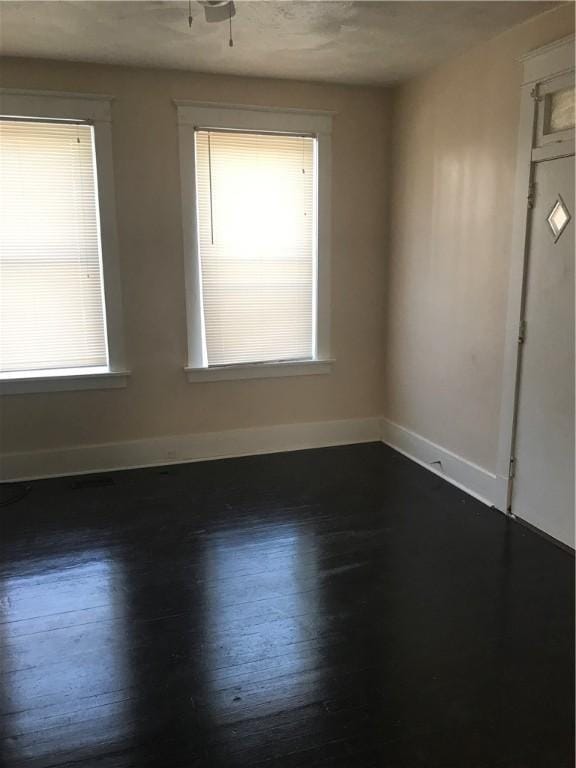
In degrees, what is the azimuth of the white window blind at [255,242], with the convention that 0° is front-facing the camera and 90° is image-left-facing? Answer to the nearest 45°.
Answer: approximately 0°

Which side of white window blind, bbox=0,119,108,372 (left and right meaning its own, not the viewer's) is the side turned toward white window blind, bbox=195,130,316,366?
left

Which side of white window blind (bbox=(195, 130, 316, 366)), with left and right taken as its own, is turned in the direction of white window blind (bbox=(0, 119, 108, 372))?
right

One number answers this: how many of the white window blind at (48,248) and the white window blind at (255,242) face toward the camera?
2

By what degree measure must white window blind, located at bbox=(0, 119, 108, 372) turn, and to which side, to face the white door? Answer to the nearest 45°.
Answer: approximately 45° to its left

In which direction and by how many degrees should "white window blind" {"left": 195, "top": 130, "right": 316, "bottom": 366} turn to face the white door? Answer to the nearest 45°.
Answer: approximately 45° to its left

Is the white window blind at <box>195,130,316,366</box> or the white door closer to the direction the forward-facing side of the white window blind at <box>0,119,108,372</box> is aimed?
the white door

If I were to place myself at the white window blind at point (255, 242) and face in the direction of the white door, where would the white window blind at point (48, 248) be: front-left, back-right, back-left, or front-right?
back-right

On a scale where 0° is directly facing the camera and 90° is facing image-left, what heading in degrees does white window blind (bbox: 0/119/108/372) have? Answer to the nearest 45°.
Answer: approximately 0°
